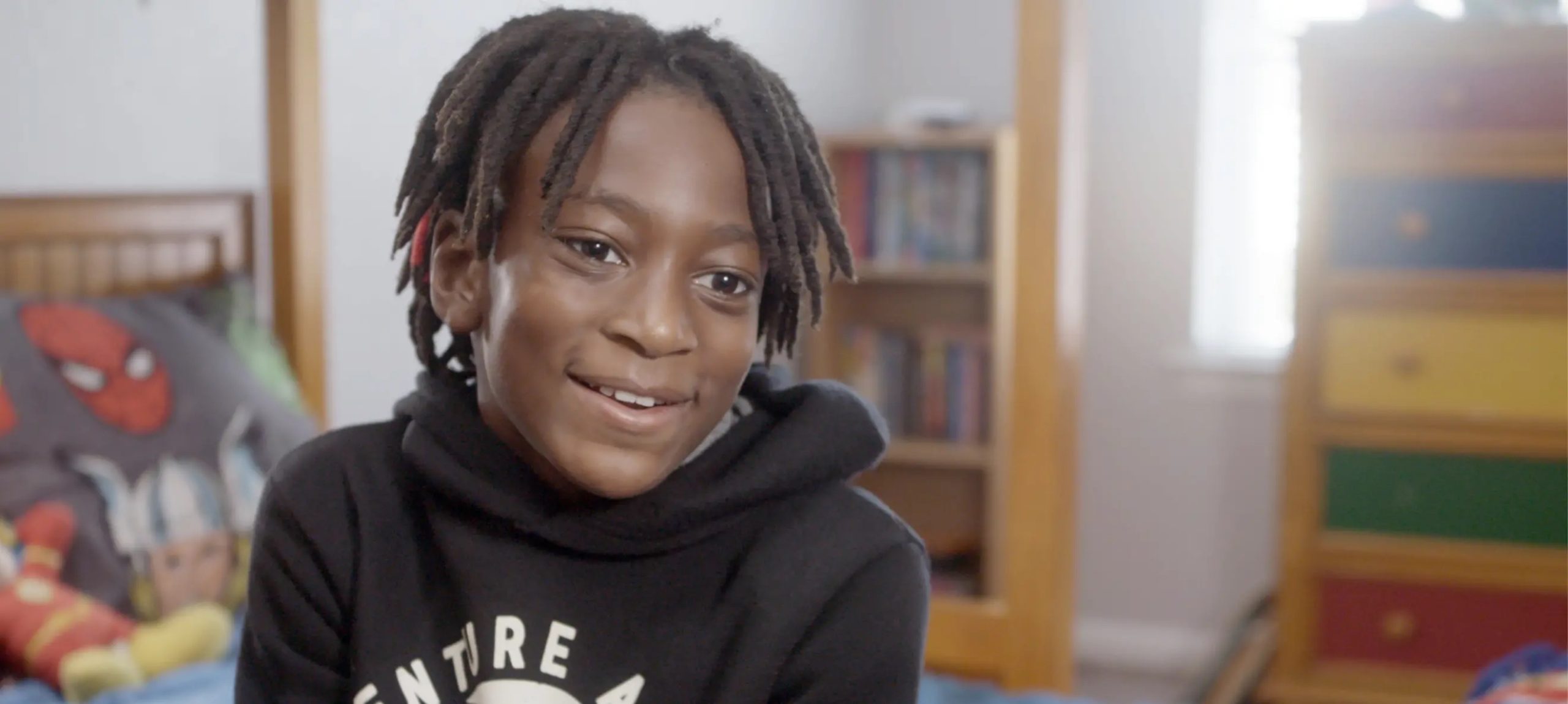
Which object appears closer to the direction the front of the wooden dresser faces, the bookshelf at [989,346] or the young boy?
the young boy

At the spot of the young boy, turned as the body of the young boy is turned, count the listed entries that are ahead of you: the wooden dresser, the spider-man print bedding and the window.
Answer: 0

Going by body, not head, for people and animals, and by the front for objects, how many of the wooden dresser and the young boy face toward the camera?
2

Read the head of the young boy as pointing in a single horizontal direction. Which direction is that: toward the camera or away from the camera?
toward the camera

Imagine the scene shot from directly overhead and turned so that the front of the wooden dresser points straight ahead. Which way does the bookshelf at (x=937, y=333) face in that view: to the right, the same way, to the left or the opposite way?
the same way

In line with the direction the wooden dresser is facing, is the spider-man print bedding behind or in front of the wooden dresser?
in front

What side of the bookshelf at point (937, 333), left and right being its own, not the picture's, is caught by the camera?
front

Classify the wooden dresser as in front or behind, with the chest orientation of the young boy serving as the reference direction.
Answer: behind

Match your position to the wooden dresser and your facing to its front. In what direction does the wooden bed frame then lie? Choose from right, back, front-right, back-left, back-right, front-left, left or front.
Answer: front-right

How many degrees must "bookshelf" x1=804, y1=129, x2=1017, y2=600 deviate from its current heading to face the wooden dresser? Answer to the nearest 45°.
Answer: approximately 45° to its left

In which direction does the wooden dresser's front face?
toward the camera

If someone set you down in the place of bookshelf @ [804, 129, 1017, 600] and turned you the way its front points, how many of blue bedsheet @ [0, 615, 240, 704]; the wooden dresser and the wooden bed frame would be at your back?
0

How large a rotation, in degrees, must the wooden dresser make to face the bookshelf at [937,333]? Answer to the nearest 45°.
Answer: approximately 135° to its right

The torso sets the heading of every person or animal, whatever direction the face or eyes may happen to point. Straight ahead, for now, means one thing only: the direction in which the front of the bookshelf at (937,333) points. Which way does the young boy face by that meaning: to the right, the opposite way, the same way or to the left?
the same way
